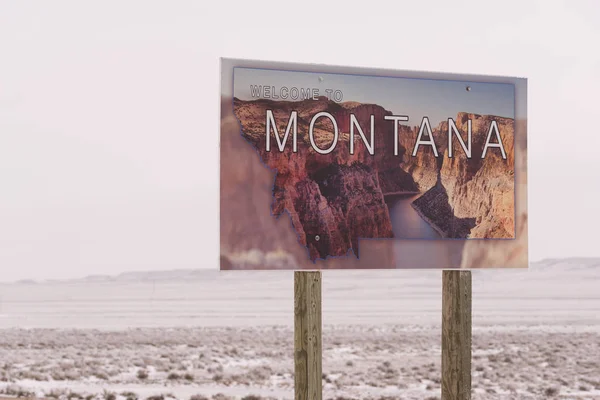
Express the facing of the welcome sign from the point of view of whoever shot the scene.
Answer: facing the viewer and to the right of the viewer
